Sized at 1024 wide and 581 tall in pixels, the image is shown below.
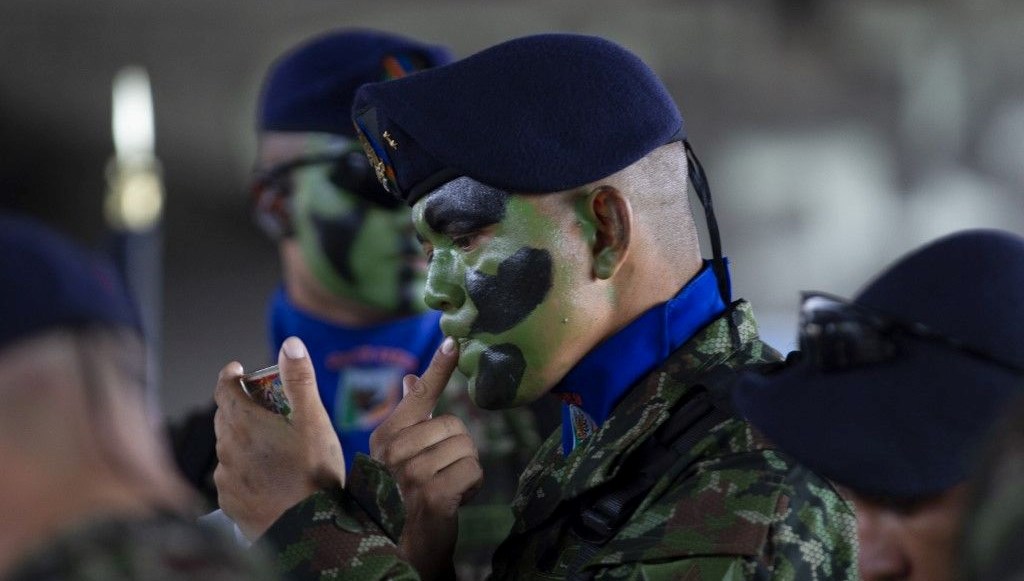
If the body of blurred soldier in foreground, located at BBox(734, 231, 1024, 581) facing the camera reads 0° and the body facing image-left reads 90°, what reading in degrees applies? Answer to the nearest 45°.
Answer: approximately 45°

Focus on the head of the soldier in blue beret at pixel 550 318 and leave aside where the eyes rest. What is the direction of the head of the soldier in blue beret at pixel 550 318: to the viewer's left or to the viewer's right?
to the viewer's left

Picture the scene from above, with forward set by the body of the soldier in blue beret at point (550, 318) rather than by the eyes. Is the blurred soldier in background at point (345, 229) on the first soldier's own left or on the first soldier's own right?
on the first soldier's own right

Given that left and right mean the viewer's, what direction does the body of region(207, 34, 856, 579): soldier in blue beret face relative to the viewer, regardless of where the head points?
facing to the left of the viewer

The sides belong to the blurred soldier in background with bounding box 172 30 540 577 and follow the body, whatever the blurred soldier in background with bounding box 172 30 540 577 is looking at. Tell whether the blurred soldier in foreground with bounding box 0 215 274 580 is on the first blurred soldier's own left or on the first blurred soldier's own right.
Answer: on the first blurred soldier's own right

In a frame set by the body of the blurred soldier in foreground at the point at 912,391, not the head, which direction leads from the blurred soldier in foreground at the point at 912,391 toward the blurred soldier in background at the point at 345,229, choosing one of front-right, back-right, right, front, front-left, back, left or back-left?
right

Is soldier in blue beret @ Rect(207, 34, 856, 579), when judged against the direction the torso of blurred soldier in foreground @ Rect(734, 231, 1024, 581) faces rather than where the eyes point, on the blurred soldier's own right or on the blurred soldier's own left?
on the blurred soldier's own right
